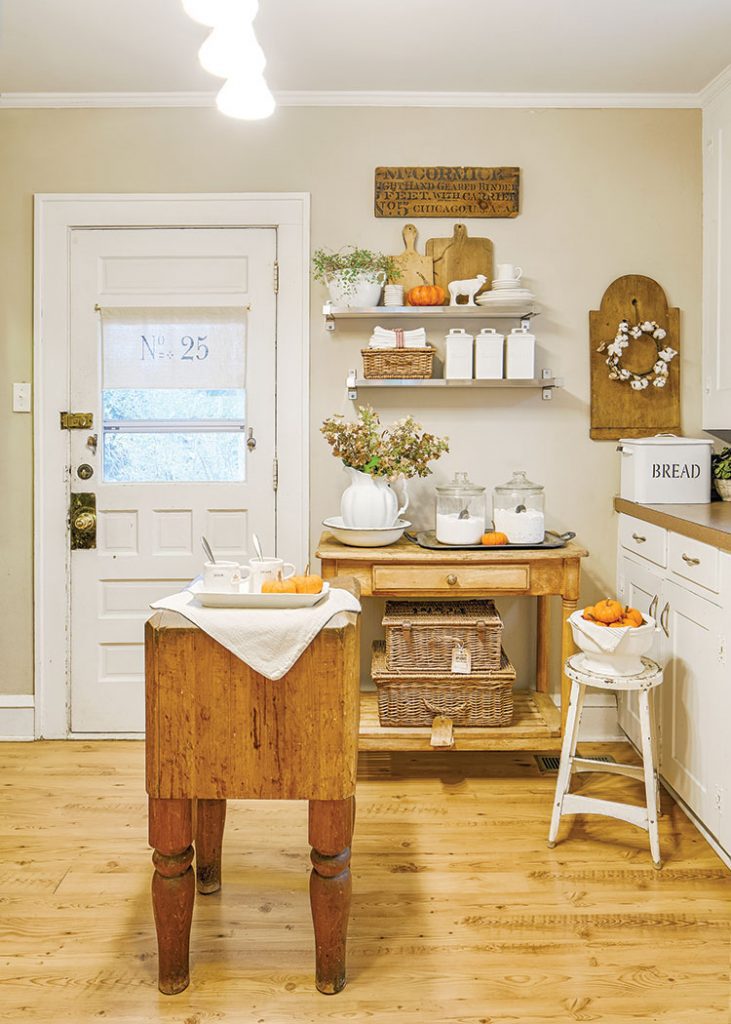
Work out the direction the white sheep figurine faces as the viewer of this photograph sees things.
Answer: facing to the right of the viewer

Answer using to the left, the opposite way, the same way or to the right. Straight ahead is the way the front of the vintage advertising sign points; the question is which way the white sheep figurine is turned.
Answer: to the left

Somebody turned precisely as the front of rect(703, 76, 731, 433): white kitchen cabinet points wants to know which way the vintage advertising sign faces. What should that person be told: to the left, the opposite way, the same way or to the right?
to the left

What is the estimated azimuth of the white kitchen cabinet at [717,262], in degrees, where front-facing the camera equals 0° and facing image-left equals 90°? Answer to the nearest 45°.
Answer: approximately 90°

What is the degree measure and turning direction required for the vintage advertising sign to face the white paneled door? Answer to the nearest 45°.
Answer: approximately 90° to its right

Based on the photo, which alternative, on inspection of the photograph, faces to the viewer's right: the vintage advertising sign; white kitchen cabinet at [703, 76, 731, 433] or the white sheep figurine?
the white sheep figurine

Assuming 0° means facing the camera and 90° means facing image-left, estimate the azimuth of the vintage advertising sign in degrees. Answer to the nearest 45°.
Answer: approximately 0°
